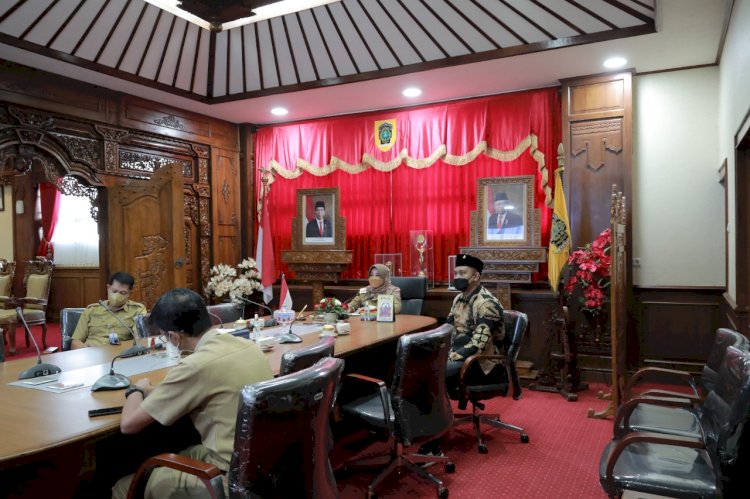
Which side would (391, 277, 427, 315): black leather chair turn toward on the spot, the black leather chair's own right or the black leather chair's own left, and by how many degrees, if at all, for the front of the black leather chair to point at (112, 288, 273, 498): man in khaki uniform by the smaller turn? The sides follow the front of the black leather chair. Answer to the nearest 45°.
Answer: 0° — it already faces them

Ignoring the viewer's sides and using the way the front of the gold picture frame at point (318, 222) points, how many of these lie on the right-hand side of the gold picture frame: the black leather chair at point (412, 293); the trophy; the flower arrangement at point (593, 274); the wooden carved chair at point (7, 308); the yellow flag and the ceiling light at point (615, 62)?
1

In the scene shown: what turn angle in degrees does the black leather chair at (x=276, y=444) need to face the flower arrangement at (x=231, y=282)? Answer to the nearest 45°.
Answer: approximately 45° to its right

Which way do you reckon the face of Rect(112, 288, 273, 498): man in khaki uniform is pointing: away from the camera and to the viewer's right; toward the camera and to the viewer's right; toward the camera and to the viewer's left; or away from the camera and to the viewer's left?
away from the camera and to the viewer's left

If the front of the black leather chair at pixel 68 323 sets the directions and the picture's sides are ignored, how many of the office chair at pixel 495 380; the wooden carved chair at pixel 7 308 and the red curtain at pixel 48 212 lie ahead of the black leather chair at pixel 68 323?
1

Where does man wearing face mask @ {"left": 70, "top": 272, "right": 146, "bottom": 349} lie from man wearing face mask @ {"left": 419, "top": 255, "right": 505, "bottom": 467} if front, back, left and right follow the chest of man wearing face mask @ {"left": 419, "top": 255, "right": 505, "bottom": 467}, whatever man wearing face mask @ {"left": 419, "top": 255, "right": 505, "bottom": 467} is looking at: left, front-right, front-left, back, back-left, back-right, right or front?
front-right

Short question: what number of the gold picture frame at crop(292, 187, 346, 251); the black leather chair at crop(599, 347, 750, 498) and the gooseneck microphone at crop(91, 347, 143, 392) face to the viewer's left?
1

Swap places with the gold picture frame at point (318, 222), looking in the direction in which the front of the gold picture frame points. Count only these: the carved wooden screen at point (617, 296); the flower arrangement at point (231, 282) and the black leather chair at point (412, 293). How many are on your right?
1

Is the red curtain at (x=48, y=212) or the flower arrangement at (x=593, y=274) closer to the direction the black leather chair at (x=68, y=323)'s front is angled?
the flower arrangement

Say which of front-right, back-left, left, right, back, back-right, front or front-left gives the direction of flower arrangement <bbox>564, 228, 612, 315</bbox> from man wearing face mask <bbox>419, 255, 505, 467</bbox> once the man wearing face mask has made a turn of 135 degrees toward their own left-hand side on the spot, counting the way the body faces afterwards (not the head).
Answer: front-left

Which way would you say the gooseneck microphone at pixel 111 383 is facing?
to the viewer's right

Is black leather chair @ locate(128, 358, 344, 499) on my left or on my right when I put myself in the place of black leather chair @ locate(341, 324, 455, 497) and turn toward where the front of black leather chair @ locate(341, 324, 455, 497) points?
on my left

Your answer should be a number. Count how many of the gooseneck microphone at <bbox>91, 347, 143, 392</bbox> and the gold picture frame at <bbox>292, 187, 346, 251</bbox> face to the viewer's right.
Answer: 1

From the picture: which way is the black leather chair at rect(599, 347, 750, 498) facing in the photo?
to the viewer's left

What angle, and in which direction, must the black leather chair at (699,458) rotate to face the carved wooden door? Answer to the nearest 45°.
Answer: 0° — it already faces it

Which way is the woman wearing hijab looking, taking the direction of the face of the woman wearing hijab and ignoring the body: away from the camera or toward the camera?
toward the camera

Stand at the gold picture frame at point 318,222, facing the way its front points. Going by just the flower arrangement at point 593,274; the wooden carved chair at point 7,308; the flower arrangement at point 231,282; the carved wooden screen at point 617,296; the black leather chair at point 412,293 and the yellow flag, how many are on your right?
2
